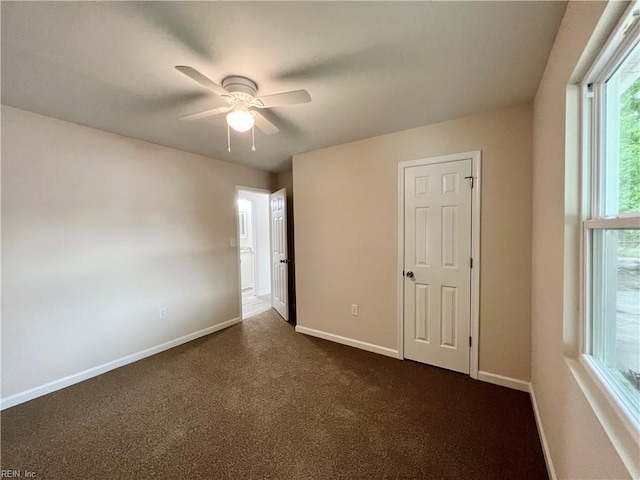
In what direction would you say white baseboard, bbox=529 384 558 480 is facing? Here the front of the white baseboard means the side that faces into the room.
to the viewer's left

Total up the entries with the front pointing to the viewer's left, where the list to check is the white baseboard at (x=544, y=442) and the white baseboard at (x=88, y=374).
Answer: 1

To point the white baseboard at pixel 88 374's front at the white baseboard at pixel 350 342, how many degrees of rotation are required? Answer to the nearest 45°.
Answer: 0° — it already faces it

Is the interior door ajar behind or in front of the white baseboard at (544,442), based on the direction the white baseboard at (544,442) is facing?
in front

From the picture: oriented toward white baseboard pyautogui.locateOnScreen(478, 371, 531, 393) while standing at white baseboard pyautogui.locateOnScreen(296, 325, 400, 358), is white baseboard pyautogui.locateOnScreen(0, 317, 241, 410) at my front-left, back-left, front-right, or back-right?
back-right

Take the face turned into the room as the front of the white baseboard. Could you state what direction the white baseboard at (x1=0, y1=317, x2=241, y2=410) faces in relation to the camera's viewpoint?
facing the viewer and to the right of the viewer

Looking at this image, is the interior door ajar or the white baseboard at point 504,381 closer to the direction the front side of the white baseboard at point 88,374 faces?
the white baseboard

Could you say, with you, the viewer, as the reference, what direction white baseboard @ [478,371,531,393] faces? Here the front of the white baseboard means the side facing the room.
facing the viewer and to the left of the viewer

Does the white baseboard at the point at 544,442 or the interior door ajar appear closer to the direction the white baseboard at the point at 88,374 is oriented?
the white baseboard

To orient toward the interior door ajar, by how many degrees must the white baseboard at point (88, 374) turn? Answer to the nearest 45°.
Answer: approximately 45° to its left

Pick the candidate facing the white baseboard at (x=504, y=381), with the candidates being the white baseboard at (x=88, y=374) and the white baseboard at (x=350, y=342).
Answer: the white baseboard at (x=88, y=374)

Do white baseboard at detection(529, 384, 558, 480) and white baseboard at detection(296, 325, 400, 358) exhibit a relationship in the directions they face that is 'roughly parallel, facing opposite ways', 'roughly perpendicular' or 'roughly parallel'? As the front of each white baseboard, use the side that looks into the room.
roughly perpendicular

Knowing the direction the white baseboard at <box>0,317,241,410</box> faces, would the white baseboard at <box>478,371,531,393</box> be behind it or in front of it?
in front
